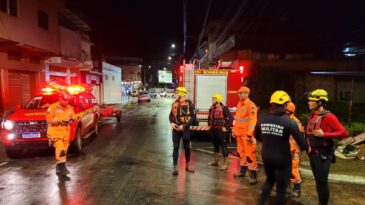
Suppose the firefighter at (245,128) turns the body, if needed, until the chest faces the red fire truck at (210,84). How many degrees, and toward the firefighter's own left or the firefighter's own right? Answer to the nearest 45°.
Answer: approximately 135° to the firefighter's own right

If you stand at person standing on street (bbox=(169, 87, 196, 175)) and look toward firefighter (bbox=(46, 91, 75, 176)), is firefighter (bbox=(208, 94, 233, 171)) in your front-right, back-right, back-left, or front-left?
back-right

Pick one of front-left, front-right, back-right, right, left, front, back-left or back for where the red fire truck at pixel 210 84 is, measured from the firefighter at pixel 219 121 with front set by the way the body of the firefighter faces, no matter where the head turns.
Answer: back-right

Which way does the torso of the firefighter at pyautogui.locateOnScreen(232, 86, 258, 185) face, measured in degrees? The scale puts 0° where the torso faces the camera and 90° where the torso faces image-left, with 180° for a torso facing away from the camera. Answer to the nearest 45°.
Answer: approximately 45°

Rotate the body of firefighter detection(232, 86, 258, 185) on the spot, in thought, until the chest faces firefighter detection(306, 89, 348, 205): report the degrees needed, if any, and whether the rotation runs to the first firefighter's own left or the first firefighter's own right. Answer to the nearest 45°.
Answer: approximately 90° to the first firefighter's own left

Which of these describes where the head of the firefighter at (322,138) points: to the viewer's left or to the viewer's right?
to the viewer's left

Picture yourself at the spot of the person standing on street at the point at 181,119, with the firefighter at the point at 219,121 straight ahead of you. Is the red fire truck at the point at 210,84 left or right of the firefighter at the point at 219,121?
left

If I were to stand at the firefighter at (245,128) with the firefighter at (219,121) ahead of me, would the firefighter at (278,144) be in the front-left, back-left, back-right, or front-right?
back-left

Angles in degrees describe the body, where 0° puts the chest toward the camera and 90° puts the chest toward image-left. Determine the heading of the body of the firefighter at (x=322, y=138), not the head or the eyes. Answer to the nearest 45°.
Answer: approximately 45°
